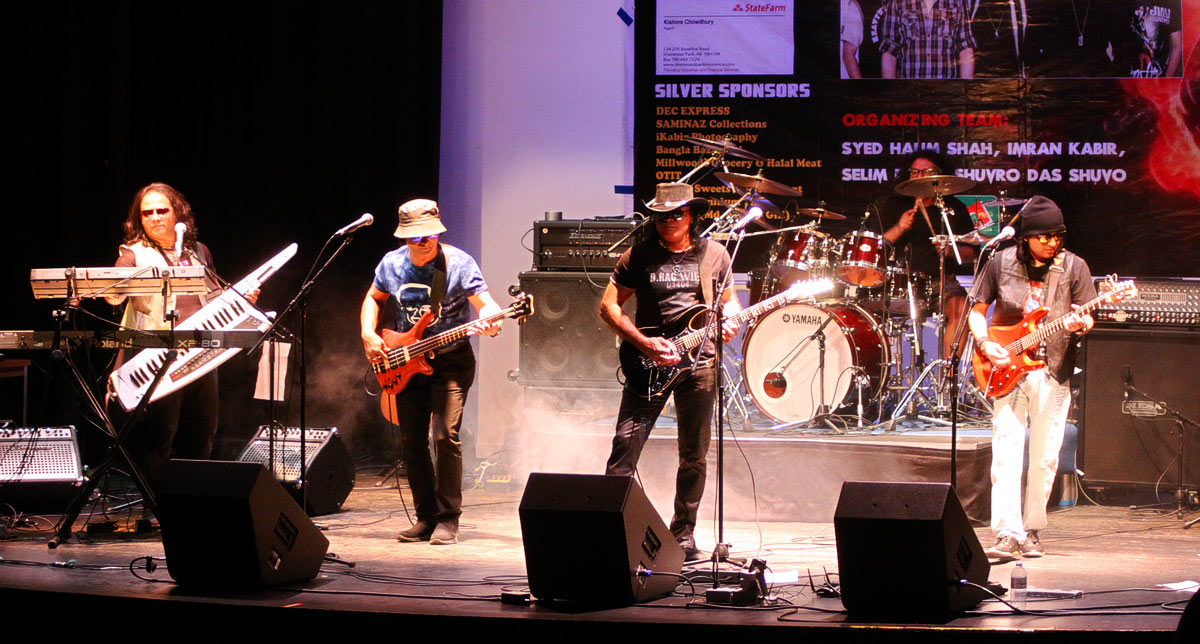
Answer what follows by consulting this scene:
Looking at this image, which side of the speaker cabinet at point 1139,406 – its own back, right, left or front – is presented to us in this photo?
front

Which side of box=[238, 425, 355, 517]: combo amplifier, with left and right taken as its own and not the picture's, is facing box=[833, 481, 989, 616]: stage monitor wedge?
left

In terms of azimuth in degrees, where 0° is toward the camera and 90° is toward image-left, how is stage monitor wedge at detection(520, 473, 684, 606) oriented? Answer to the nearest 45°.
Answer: approximately 225°

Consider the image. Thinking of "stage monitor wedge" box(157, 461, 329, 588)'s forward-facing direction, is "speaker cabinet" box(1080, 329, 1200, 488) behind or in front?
in front

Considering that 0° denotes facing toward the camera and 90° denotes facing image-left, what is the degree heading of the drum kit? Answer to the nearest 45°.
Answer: approximately 45°

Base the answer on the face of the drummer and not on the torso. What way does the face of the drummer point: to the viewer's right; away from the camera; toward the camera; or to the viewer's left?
toward the camera

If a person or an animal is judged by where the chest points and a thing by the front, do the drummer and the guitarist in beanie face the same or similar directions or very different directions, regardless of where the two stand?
same or similar directions

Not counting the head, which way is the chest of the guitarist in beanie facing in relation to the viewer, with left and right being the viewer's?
facing the viewer

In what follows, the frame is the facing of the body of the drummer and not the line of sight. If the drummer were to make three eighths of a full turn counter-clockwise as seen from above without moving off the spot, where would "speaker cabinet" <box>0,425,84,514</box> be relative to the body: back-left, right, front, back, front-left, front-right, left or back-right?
back

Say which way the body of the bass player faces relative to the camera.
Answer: toward the camera

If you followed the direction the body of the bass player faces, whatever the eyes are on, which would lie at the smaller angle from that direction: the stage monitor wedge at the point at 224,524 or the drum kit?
the stage monitor wedge

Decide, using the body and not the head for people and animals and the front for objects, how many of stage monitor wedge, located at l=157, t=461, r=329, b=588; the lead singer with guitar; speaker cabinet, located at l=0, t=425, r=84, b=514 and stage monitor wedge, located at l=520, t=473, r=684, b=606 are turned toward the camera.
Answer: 2

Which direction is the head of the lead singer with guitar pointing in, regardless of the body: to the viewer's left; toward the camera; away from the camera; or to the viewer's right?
toward the camera

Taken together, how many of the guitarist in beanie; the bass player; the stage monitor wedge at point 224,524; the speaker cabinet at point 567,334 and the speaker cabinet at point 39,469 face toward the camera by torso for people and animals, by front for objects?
4

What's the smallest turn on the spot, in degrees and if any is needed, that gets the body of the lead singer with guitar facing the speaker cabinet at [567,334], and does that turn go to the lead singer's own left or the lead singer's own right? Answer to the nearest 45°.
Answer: approximately 180°

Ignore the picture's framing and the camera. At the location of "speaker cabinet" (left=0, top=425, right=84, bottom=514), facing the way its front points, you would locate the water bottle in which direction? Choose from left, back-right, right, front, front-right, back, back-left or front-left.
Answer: front-left

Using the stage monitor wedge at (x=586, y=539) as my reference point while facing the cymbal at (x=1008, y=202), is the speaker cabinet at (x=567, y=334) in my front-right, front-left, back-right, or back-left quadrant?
front-left

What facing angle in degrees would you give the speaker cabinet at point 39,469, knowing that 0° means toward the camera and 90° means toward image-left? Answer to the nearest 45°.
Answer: approximately 0°

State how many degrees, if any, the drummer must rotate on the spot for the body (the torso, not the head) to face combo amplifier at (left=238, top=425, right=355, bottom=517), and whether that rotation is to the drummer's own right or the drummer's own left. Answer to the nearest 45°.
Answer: approximately 45° to the drummer's own right

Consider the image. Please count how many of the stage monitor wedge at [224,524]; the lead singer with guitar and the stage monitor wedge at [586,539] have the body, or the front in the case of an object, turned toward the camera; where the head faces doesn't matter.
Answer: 1

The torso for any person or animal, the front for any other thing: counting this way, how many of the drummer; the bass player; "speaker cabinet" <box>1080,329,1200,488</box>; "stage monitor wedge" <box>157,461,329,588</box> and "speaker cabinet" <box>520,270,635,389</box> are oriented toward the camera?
4
